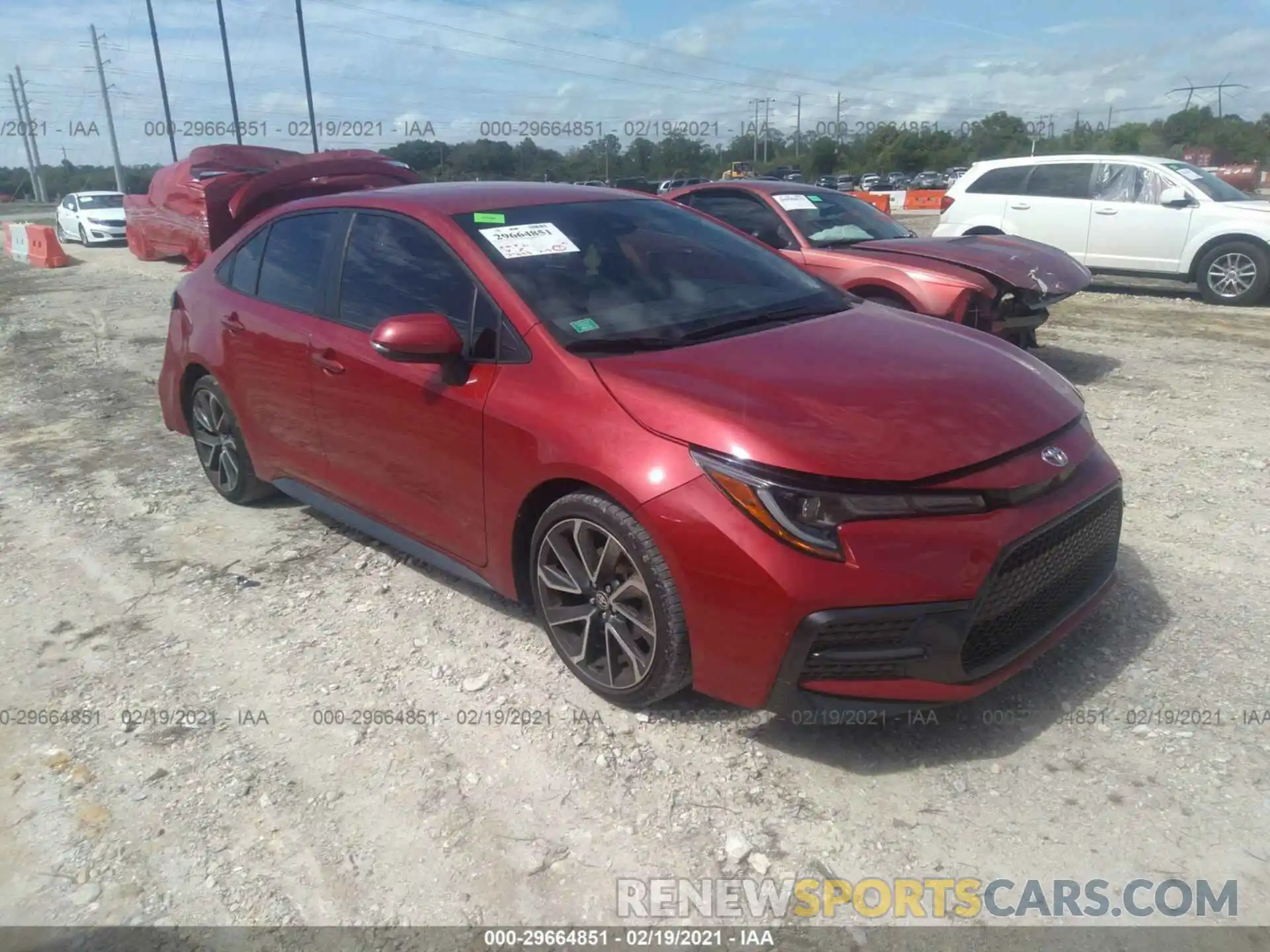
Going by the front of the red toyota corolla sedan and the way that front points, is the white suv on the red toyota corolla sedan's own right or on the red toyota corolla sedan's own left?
on the red toyota corolla sedan's own left

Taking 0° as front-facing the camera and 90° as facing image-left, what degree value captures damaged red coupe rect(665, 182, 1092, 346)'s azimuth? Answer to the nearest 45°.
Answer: approximately 315°

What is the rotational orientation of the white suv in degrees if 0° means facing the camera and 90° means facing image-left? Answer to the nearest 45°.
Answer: approximately 270°

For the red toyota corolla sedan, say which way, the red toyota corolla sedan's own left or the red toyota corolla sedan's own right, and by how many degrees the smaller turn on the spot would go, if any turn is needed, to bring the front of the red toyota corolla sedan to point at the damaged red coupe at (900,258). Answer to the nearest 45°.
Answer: approximately 90° to the red toyota corolla sedan's own left

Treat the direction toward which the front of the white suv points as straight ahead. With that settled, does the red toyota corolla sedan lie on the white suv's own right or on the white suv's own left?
on the white suv's own right

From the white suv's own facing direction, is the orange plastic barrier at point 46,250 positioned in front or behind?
behind

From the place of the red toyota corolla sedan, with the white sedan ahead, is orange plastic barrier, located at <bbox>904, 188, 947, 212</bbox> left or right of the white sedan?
right

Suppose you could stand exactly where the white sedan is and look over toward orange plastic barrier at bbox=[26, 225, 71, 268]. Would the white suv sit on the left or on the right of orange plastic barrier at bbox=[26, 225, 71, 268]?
left

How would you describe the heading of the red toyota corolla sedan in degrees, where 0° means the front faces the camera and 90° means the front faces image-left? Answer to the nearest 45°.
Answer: approximately 315°
